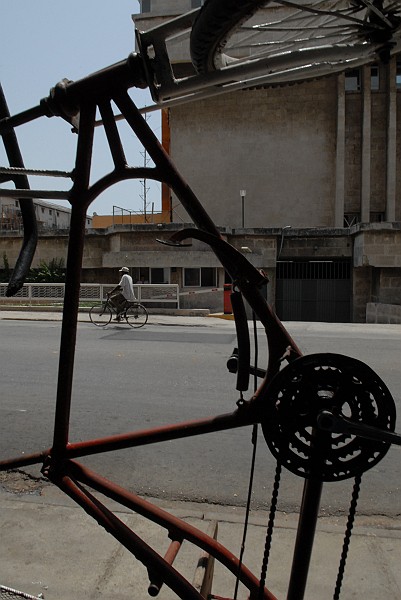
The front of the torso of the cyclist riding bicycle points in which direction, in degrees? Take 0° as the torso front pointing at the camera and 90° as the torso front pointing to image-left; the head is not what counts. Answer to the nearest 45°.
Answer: approximately 90°

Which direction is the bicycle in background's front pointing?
to the viewer's left

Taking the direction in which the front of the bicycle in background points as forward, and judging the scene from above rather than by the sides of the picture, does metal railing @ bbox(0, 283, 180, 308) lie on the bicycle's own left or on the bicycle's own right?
on the bicycle's own right

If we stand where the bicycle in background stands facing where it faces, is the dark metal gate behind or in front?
behind

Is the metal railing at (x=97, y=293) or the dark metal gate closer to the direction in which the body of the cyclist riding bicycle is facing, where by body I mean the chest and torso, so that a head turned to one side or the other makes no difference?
the metal railing

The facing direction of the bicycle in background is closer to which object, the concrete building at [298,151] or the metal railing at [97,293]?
the metal railing

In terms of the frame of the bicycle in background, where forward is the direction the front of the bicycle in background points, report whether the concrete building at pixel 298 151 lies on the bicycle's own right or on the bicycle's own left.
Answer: on the bicycle's own right

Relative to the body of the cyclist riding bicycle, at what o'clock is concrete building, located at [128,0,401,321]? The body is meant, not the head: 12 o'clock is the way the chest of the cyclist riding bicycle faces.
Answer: The concrete building is roughly at 4 o'clock from the cyclist riding bicycle.
